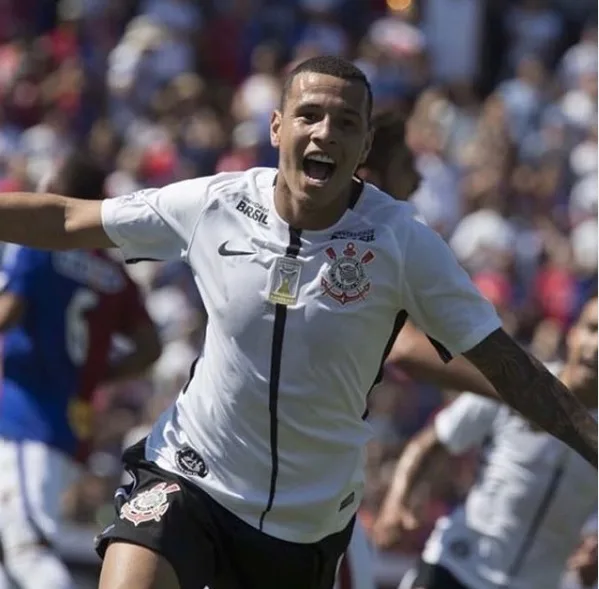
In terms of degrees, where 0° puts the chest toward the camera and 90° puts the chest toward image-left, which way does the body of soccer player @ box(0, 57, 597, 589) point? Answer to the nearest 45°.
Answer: approximately 0°

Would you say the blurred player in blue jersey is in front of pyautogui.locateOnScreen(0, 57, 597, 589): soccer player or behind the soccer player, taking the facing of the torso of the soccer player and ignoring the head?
behind
